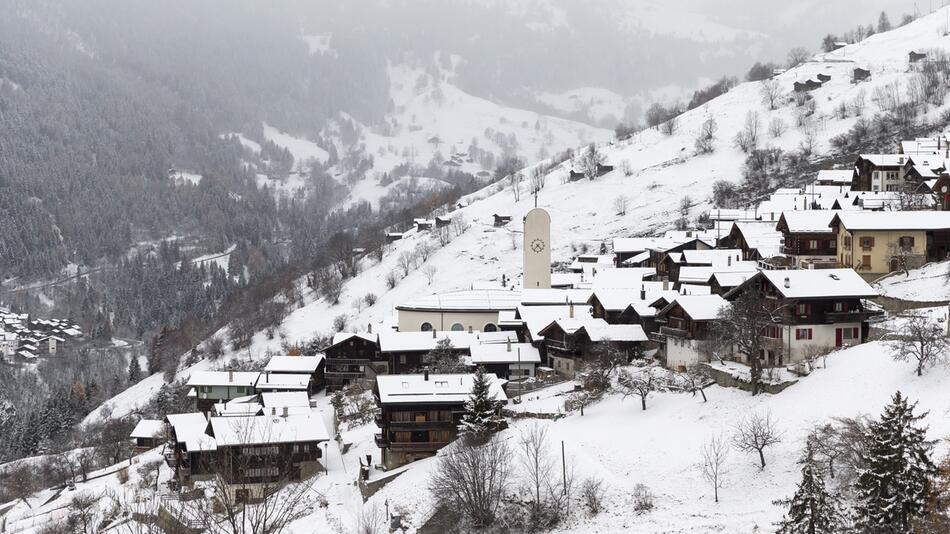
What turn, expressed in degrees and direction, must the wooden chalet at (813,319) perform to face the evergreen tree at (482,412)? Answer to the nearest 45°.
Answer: approximately 45° to its right

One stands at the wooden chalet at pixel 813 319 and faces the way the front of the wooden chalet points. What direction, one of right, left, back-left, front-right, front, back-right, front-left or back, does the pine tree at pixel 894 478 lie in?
front-left

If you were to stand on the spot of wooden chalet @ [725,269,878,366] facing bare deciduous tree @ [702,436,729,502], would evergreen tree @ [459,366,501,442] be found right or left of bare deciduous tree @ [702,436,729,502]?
right

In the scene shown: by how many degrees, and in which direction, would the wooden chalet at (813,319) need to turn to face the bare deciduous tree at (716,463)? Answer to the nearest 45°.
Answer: approximately 45° to its left

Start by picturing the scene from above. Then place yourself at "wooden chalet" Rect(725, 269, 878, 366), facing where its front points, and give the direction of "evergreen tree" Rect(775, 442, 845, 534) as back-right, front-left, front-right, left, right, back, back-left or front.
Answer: front-left

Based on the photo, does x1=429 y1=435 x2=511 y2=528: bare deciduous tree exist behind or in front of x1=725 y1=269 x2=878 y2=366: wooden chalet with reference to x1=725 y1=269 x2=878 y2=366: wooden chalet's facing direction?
in front

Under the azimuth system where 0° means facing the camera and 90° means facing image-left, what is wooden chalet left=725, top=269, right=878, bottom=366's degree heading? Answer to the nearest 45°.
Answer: approximately 45°

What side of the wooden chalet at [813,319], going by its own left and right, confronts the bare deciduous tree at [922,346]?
left
